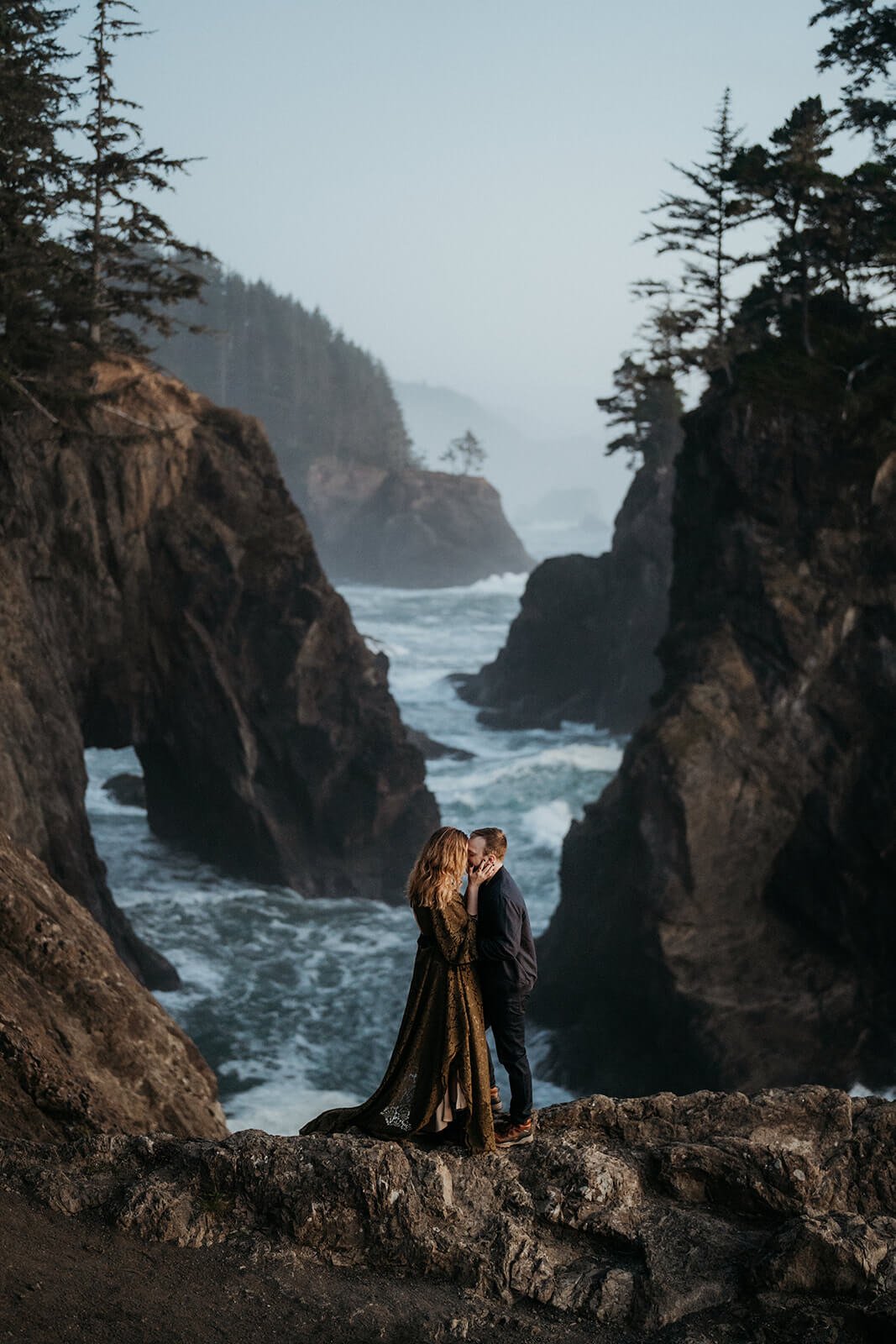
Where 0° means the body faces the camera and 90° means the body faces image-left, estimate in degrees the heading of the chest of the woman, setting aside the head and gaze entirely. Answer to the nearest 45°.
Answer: approximately 270°

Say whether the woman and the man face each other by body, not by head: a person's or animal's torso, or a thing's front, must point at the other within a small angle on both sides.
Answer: yes

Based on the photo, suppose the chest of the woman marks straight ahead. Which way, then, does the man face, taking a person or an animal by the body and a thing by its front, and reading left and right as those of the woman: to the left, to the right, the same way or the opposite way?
the opposite way

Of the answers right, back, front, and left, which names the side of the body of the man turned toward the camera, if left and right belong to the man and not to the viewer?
left

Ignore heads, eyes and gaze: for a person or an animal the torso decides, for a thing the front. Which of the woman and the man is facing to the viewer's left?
the man

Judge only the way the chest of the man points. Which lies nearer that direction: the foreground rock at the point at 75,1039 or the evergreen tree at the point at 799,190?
the foreground rock

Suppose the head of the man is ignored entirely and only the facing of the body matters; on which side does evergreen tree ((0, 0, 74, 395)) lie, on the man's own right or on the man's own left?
on the man's own right

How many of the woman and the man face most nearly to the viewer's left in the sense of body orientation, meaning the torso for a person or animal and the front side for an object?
1
